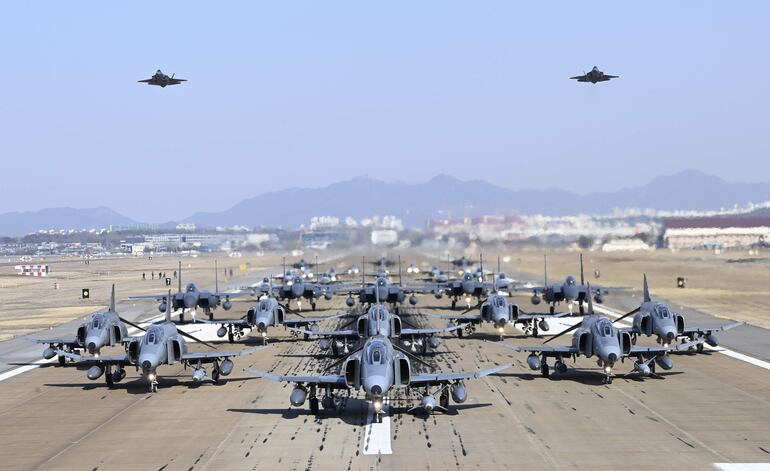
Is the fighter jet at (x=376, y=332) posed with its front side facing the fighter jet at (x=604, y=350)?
no

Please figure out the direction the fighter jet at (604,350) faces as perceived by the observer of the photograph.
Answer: facing the viewer

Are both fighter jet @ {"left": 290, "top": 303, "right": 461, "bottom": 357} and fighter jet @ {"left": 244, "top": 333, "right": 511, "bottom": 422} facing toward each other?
no

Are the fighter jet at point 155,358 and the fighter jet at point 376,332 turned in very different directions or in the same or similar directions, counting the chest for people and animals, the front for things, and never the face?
same or similar directions

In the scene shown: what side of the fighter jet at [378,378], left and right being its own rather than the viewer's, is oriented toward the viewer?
front

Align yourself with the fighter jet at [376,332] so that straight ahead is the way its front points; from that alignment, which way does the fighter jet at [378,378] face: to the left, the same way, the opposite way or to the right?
the same way

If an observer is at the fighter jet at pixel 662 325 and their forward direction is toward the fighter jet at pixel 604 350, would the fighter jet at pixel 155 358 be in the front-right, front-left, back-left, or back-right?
front-right

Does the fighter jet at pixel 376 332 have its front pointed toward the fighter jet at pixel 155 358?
no

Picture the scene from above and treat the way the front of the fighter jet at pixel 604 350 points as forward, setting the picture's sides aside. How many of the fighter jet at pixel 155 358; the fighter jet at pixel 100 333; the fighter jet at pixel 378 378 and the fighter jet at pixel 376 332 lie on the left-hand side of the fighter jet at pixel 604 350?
0

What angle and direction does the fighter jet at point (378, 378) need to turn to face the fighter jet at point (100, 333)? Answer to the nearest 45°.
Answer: approximately 135° to its right

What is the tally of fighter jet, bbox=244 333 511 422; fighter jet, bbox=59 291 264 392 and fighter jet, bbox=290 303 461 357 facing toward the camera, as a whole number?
3

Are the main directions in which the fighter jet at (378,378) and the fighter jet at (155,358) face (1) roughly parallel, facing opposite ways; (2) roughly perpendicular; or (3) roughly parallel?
roughly parallel

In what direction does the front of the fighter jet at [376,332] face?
toward the camera

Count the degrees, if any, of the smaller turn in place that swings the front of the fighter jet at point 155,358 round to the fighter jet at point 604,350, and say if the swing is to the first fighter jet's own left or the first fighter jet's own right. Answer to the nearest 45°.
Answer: approximately 90° to the first fighter jet's own left

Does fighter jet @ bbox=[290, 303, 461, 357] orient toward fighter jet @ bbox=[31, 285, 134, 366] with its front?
no

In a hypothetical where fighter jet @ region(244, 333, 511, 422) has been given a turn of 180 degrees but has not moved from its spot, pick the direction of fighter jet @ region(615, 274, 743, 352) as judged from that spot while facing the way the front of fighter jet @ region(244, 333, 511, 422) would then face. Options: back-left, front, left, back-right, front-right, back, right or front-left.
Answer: front-right

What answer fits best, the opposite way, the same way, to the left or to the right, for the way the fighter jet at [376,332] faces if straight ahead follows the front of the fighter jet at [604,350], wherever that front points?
the same way

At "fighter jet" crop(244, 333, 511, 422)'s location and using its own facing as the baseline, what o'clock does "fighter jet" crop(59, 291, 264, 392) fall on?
"fighter jet" crop(59, 291, 264, 392) is roughly at 4 o'clock from "fighter jet" crop(244, 333, 511, 422).
